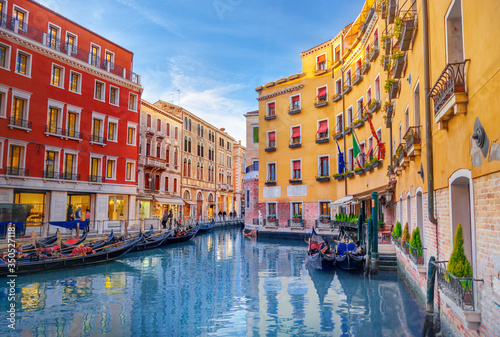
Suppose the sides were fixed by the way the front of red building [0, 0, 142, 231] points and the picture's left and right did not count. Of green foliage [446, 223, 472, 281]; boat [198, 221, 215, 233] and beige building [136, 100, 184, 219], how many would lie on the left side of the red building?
2

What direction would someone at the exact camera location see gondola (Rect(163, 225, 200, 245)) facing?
facing away from the viewer and to the right of the viewer

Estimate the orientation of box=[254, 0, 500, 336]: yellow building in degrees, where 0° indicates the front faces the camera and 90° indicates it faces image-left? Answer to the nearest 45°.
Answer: approximately 45°

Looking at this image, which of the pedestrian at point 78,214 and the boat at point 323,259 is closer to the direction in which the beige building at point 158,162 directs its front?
the boat

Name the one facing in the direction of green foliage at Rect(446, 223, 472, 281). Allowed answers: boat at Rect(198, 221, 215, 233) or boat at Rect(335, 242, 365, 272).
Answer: boat at Rect(335, 242, 365, 272)

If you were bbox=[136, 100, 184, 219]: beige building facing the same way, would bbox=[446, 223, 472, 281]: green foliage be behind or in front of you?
in front

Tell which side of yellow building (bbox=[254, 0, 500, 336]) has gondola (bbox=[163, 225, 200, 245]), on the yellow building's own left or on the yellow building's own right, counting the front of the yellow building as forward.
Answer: on the yellow building's own right
